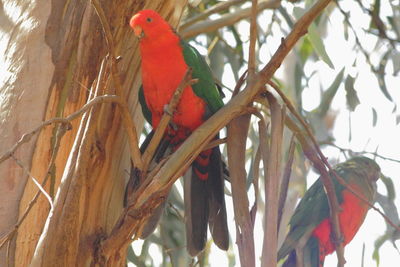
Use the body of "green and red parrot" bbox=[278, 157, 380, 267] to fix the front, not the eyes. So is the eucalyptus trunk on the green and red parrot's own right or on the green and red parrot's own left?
on the green and red parrot's own right

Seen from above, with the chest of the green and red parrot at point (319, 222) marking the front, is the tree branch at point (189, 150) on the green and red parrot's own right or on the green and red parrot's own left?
on the green and red parrot's own right

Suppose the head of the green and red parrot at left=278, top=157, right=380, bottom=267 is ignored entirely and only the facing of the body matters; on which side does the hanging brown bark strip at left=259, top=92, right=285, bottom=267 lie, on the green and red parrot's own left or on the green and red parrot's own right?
on the green and red parrot's own right

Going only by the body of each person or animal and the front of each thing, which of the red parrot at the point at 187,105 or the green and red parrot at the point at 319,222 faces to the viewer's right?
the green and red parrot at the point at 319,222

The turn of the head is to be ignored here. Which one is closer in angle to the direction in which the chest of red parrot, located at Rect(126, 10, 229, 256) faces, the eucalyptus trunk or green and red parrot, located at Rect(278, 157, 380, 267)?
the eucalyptus trunk

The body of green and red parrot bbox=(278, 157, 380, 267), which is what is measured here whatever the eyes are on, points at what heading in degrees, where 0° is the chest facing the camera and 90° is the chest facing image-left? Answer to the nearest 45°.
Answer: approximately 270°

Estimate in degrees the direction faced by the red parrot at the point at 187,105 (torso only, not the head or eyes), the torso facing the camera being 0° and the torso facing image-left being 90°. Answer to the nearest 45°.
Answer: approximately 45°

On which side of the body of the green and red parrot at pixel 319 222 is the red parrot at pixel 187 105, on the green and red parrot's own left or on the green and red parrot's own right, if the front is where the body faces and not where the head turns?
on the green and red parrot's own right

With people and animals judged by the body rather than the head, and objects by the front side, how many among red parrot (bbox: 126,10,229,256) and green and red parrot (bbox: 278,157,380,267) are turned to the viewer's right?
1
